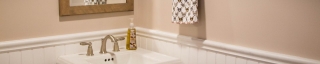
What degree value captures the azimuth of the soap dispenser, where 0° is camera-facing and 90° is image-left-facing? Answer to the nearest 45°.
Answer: approximately 315°

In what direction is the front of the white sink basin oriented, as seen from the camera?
facing the viewer and to the right of the viewer

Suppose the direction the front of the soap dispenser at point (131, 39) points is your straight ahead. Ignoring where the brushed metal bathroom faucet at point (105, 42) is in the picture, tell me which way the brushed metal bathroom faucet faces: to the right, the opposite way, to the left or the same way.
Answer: the same way

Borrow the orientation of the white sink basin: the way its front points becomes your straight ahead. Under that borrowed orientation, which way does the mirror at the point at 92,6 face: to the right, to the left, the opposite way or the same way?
the same way

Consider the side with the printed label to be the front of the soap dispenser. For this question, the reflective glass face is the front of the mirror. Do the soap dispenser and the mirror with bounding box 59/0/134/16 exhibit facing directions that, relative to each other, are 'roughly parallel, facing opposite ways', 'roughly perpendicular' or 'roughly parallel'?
roughly parallel

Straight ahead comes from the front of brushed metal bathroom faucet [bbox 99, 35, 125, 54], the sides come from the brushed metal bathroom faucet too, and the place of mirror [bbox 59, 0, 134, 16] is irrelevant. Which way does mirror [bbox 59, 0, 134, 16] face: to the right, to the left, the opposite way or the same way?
the same way
